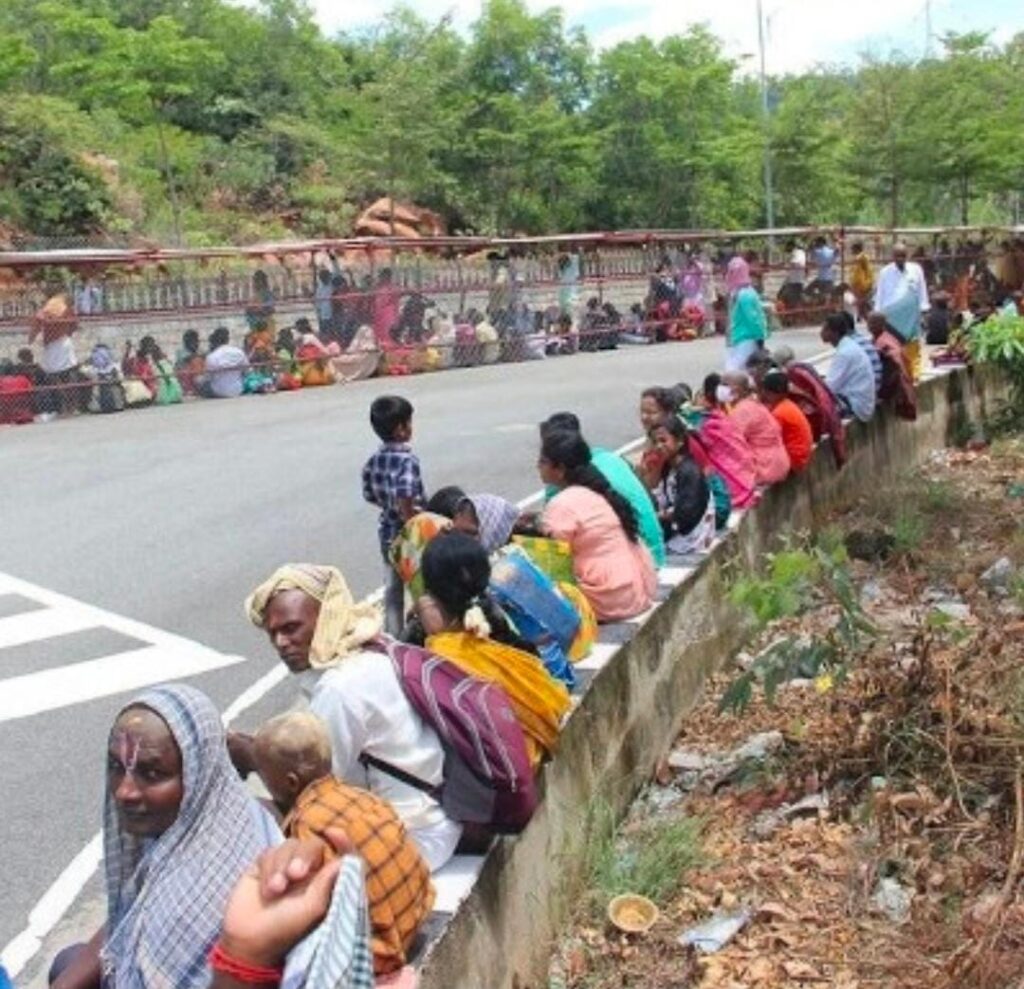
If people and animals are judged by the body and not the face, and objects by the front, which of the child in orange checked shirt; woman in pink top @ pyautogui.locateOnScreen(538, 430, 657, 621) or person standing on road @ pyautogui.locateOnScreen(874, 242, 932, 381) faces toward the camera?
the person standing on road

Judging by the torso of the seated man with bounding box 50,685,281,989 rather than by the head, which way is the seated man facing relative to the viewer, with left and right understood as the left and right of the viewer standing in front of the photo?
facing the viewer and to the left of the viewer

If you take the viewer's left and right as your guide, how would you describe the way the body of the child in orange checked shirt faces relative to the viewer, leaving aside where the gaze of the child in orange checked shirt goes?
facing away from the viewer and to the left of the viewer

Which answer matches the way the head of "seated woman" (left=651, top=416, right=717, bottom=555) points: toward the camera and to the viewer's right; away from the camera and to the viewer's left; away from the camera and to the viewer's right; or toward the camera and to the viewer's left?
toward the camera and to the viewer's left

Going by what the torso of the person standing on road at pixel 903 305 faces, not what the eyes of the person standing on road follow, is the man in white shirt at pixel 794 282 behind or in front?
behind

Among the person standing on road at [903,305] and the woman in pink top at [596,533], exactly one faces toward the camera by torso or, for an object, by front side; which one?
the person standing on road

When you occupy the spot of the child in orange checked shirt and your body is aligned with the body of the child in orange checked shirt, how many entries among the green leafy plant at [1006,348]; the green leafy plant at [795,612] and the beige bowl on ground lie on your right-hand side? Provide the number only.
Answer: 3

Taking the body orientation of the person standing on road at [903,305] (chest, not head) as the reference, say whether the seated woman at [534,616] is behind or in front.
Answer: in front

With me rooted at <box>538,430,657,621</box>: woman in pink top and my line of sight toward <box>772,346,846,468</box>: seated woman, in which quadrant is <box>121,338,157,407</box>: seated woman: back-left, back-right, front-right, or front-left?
front-left

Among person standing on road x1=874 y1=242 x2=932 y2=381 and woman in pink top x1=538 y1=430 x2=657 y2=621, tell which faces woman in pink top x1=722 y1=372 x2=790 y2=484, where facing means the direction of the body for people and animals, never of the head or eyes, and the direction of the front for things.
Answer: the person standing on road

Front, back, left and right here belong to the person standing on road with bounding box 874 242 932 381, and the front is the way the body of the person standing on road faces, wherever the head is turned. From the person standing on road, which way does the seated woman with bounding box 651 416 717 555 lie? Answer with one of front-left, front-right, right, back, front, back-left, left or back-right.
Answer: front

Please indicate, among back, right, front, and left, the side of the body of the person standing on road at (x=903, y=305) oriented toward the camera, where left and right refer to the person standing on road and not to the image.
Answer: front

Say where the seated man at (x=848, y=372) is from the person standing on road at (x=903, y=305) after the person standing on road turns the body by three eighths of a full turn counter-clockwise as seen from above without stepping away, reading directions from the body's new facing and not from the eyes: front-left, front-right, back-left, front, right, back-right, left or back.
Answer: back-right

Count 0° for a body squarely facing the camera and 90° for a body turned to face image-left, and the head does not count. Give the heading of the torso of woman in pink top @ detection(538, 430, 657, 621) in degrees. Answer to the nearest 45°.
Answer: approximately 90°

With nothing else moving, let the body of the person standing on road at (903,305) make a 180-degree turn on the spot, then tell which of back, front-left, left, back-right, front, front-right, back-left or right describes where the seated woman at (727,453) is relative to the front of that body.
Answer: back

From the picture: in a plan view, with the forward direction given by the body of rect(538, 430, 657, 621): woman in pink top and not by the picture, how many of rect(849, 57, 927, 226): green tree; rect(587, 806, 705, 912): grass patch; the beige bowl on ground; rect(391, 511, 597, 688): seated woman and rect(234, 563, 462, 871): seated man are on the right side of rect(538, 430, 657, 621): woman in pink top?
1

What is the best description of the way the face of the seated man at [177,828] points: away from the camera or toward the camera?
toward the camera
